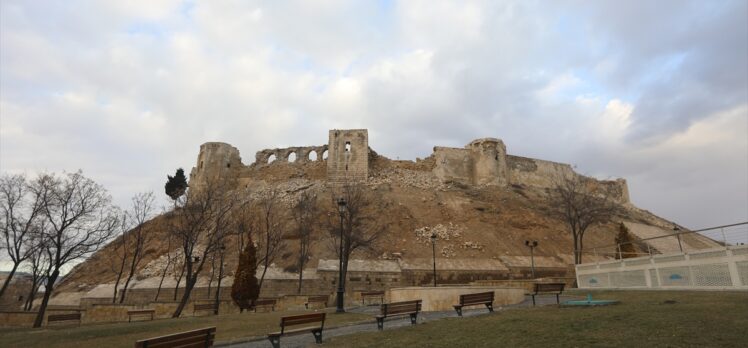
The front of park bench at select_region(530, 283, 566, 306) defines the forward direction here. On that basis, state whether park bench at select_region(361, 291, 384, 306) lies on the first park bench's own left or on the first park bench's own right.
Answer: on the first park bench's own right

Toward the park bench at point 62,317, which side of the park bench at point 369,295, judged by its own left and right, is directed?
right

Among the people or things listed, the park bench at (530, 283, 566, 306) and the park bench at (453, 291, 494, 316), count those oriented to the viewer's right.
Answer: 0

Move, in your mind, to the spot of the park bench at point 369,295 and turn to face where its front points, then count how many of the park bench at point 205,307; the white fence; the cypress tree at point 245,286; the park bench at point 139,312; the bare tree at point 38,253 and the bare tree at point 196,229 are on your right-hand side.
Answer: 5

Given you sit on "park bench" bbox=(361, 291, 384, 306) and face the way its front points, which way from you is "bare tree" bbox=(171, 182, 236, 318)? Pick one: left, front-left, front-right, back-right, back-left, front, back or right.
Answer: right

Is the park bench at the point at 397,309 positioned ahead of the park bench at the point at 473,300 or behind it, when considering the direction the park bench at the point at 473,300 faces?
ahead

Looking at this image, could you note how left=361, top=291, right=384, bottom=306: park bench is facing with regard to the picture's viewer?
facing the viewer
